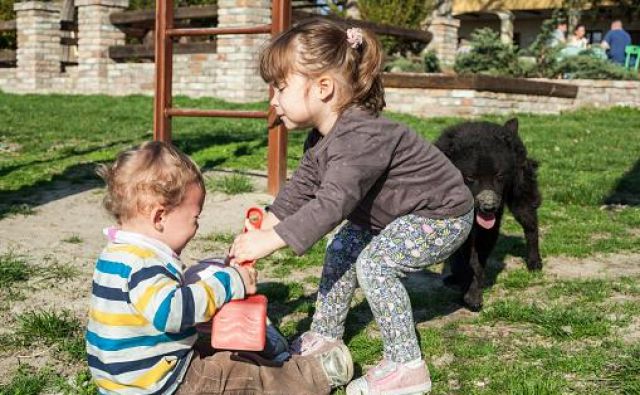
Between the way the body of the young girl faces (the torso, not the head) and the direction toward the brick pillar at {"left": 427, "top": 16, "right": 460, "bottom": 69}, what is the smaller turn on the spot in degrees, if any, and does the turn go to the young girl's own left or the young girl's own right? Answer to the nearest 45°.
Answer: approximately 90° to the young girl's own right

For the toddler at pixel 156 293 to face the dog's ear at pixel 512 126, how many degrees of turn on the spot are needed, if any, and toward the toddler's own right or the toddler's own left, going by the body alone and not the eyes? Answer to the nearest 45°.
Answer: approximately 45° to the toddler's own left

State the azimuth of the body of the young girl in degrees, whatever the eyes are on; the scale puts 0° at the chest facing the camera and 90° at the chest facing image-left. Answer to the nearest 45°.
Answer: approximately 90°

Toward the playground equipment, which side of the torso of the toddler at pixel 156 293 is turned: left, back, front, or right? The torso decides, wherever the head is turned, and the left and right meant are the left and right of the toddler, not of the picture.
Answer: left

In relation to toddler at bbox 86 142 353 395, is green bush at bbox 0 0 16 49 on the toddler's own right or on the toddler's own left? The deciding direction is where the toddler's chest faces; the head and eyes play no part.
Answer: on the toddler's own left

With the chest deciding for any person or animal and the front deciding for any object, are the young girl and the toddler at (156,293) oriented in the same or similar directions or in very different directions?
very different directions

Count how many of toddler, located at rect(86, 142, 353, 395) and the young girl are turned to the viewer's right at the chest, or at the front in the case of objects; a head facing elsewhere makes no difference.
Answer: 1

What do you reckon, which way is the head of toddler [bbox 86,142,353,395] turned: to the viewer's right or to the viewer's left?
to the viewer's right

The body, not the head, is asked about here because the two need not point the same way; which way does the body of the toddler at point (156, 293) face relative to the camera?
to the viewer's right

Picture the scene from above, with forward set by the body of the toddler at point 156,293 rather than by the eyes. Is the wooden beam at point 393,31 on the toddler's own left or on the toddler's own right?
on the toddler's own left

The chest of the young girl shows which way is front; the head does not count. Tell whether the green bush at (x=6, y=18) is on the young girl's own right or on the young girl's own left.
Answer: on the young girl's own right

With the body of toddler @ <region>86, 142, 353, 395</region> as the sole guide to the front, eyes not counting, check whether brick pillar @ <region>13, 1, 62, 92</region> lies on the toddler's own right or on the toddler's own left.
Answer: on the toddler's own left

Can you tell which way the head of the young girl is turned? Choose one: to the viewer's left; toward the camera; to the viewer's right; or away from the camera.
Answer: to the viewer's left
